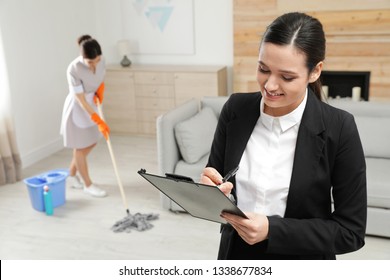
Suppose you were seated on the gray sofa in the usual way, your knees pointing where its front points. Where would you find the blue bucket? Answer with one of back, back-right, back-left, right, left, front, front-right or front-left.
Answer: right

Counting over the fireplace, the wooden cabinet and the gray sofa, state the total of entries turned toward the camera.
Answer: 3

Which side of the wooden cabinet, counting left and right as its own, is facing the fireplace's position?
left

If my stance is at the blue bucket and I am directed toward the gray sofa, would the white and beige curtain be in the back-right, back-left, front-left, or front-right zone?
back-left

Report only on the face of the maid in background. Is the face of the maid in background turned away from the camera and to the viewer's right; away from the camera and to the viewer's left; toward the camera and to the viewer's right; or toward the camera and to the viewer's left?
toward the camera and to the viewer's right

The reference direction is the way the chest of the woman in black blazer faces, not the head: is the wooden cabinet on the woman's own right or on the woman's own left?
on the woman's own right

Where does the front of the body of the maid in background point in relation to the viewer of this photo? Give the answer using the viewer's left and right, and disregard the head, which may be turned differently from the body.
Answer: facing the viewer and to the right of the viewer

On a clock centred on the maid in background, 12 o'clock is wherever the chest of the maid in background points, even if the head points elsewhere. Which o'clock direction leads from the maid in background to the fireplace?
The fireplace is roughly at 10 o'clock from the maid in background.

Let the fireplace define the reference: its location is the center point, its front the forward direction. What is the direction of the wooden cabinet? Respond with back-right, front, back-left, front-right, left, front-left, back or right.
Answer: right

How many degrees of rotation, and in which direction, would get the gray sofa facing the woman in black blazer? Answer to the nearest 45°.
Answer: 0° — it already faces them
